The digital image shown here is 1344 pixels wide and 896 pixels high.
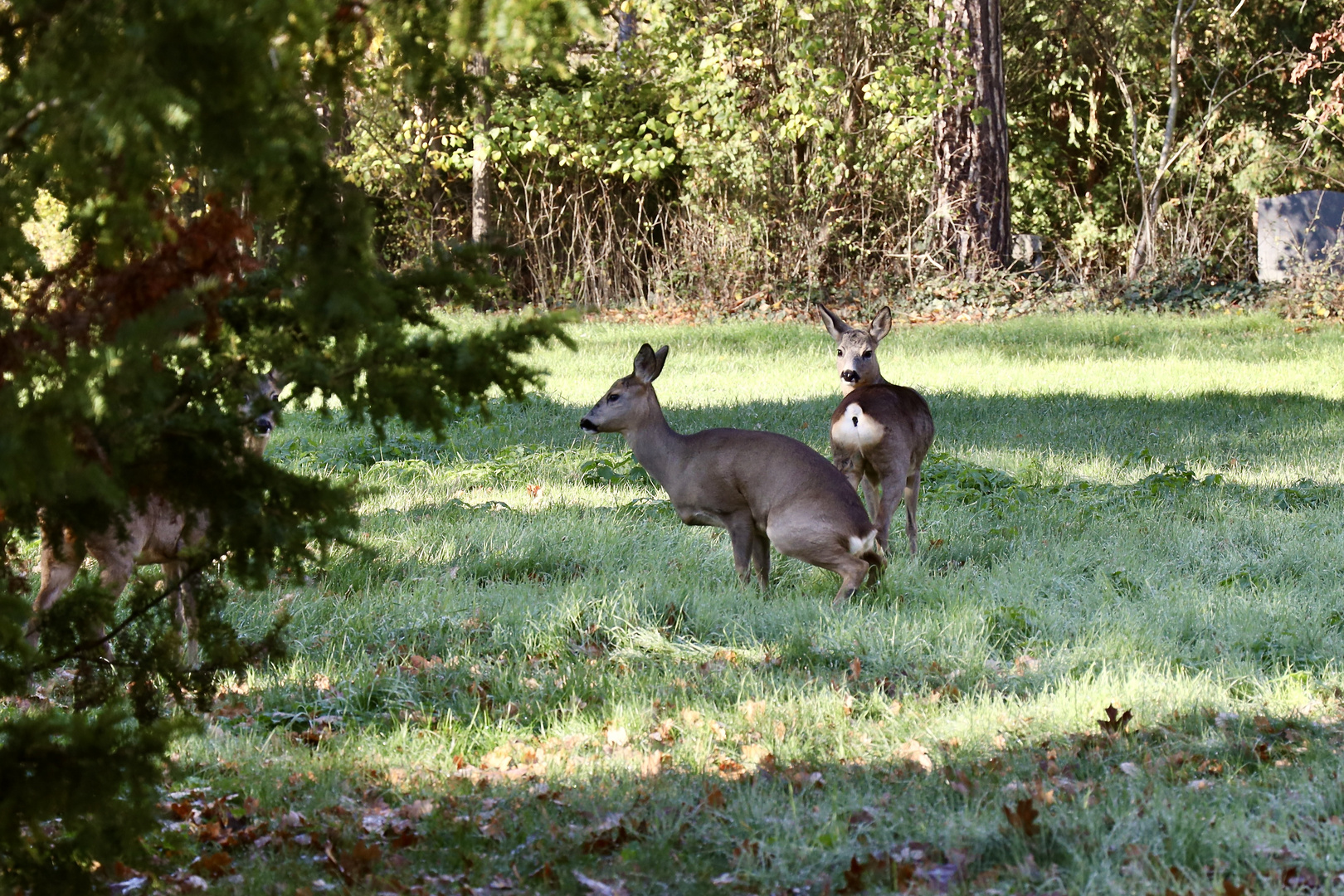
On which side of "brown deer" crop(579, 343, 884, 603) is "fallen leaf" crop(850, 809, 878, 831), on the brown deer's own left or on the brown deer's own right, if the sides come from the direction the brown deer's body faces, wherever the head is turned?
on the brown deer's own left

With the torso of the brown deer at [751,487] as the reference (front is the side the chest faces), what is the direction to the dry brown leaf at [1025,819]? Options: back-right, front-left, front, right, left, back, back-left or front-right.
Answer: left

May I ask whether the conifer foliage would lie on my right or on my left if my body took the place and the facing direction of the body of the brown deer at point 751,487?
on my left

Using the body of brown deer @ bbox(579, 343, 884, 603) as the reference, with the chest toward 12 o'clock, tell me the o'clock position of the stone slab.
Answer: The stone slab is roughly at 4 o'clock from the brown deer.

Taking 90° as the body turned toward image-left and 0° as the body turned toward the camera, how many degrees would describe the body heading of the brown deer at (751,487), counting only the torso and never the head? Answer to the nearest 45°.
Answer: approximately 90°

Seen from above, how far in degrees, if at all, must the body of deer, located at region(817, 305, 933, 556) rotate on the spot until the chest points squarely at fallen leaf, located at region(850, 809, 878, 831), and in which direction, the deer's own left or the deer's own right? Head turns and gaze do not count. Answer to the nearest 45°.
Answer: approximately 135° to the deer's own right

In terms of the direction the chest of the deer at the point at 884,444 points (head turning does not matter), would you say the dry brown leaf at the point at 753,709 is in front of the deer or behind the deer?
behind

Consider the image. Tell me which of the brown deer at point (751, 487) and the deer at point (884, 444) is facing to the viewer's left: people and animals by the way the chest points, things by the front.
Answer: the brown deer

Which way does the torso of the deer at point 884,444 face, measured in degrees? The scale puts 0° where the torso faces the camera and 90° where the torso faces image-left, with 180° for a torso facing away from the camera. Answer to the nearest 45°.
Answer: approximately 225°

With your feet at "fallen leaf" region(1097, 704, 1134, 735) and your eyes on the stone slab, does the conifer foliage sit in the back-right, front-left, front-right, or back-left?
back-left

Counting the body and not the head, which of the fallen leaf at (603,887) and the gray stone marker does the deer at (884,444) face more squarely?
the gray stone marker

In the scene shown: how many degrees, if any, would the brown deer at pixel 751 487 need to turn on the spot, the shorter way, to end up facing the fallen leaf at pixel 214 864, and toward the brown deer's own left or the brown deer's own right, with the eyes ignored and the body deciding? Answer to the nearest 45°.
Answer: approximately 45° to the brown deer's own left

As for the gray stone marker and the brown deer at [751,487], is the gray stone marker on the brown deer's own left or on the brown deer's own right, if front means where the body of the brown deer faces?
on the brown deer's own right

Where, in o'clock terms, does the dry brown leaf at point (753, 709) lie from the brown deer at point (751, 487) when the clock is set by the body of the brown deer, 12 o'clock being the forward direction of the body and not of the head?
The dry brown leaf is roughly at 9 o'clock from the brown deer.

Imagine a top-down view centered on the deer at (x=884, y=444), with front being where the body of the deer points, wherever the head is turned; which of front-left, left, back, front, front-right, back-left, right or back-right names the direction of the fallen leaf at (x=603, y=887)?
back-right

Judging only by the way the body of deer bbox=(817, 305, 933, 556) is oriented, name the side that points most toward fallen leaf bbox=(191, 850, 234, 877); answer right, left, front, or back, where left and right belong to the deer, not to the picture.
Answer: back

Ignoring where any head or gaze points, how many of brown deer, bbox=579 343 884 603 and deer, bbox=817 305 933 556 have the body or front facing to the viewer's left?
1
